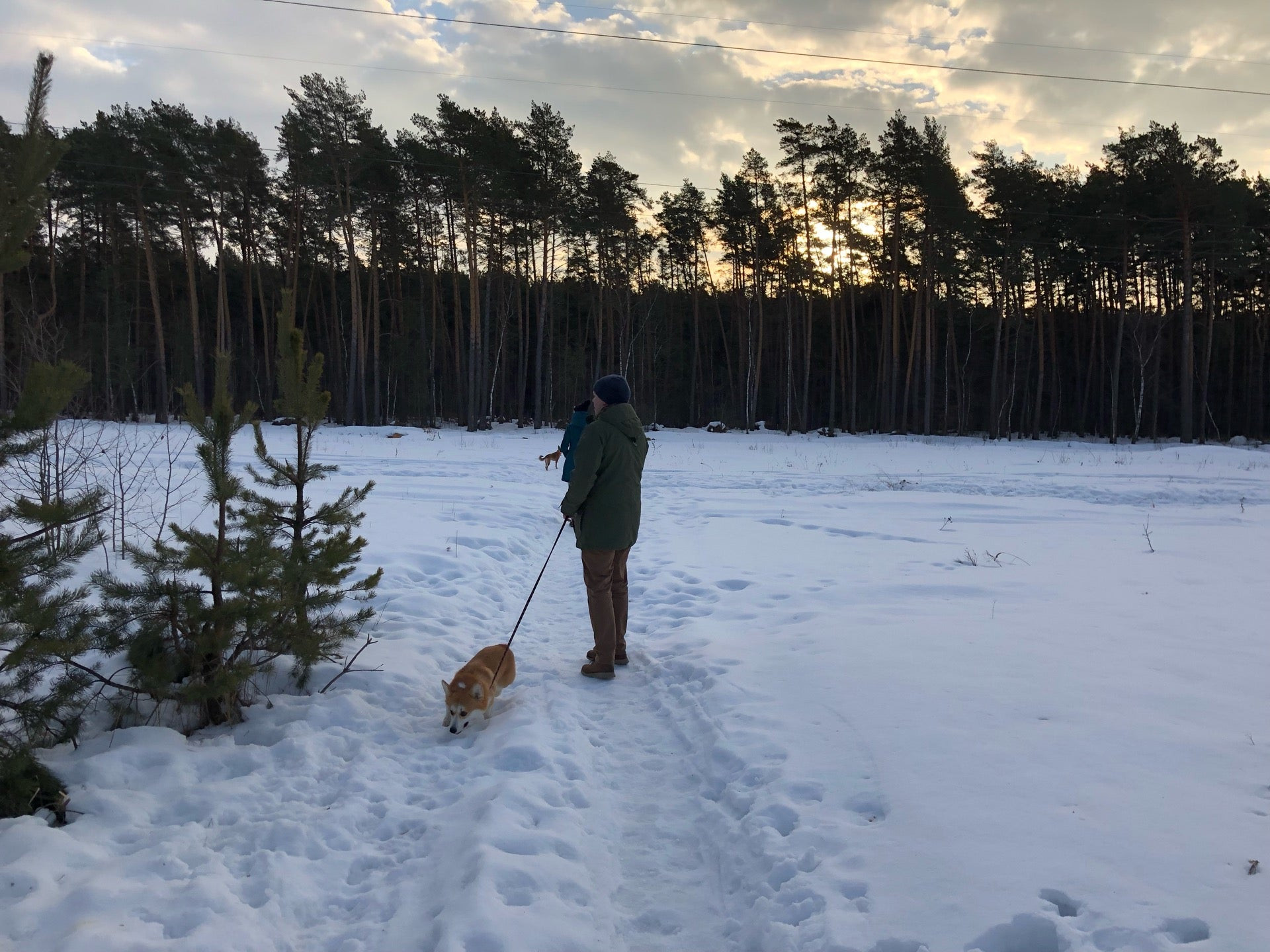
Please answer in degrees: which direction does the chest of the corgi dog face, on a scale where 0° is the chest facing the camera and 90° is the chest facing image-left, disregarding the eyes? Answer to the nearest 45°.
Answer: approximately 45°

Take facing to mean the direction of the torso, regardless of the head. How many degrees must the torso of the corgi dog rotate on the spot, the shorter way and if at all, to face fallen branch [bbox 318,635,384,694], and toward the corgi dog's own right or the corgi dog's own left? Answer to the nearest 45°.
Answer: approximately 90° to the corgi dog's own right

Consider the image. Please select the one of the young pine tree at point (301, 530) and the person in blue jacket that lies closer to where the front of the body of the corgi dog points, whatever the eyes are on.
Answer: the young pine tree

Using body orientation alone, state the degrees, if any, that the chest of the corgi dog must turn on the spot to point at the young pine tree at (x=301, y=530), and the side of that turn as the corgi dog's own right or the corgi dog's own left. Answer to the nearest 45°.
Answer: approximately 45° to the corgi dog's own right

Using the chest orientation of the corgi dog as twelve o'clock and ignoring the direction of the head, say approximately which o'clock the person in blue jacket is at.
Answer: The person in blue jacket is roughly at 5 o'clock from the corgi dog.

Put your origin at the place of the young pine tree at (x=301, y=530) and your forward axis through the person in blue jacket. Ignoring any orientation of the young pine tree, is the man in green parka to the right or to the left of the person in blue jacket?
right

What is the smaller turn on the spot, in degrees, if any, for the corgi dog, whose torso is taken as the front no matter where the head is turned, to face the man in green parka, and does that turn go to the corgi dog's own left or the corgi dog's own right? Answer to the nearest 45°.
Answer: approximately 180°
